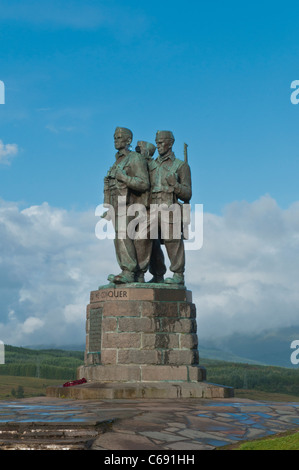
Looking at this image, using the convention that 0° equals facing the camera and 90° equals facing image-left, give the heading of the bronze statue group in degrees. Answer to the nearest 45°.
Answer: approximately 45°

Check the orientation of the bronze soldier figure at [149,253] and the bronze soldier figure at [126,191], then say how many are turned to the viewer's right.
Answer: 0

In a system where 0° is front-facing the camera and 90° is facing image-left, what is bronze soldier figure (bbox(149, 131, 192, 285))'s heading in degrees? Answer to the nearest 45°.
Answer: approximately 45°

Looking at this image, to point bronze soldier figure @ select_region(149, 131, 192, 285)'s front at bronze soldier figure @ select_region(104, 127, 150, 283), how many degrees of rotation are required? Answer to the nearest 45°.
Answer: approximately 45° to its right

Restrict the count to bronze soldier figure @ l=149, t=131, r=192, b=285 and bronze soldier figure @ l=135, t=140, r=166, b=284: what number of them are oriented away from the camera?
0
